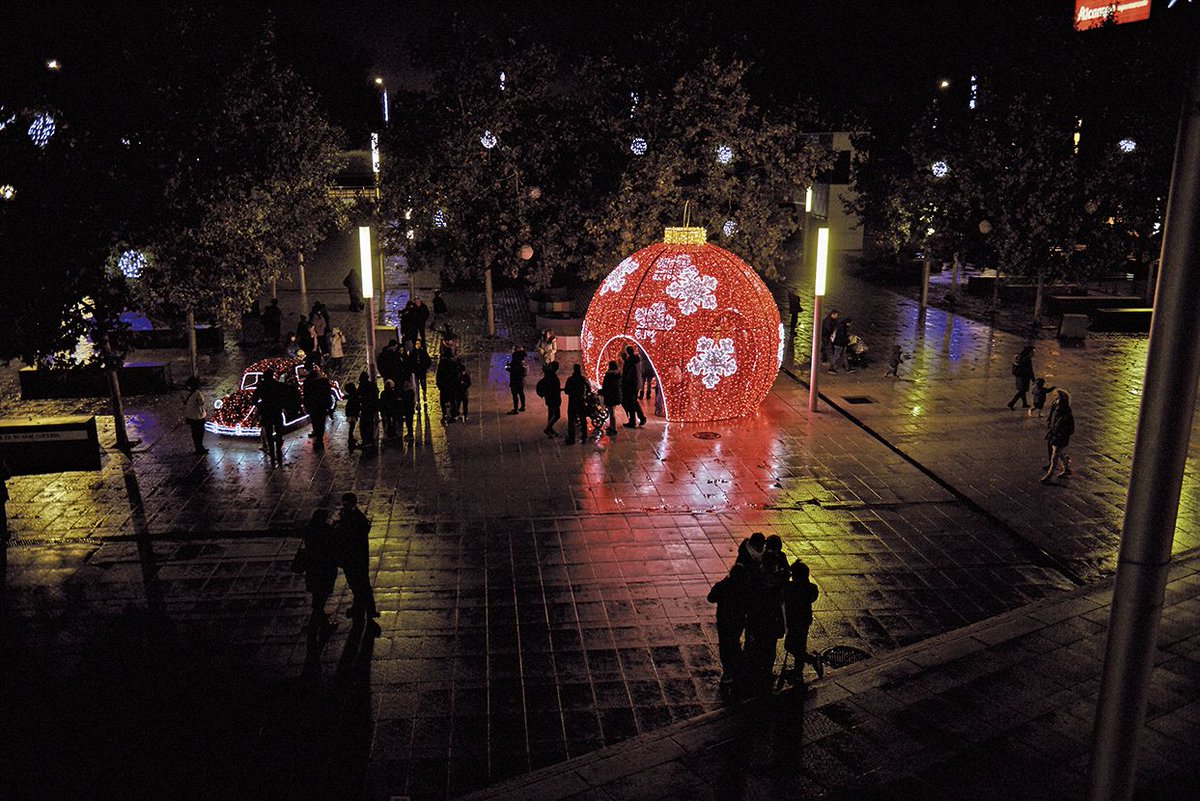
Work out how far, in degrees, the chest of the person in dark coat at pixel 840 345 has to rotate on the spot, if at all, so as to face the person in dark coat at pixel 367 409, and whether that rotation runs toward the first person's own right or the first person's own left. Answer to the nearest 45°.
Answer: approximately 135° to the first person's own right

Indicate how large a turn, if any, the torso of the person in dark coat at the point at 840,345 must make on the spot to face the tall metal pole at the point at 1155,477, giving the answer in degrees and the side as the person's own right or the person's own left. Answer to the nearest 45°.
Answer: approximately 90° to the person's own right

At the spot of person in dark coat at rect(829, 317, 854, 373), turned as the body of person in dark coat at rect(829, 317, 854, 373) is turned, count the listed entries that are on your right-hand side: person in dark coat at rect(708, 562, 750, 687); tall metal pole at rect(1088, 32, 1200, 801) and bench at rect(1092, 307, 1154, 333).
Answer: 2

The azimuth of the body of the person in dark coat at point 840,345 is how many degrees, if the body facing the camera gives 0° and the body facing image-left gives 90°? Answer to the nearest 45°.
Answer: approximately 270°

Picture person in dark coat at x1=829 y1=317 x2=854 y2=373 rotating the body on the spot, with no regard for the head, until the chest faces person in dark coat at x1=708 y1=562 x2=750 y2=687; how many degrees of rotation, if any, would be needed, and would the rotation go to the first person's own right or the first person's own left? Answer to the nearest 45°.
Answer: approximately 90° to the first person's own right

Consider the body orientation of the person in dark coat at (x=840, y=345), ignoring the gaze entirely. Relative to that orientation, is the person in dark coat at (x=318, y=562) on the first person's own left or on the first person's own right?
on the first person's own right
